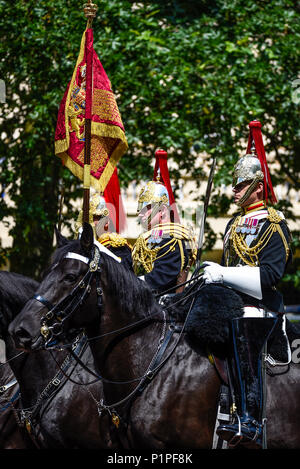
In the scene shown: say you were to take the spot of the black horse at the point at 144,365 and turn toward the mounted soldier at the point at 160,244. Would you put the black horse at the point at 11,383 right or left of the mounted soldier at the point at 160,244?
left

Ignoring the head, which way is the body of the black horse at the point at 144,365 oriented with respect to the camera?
to the viewer's left

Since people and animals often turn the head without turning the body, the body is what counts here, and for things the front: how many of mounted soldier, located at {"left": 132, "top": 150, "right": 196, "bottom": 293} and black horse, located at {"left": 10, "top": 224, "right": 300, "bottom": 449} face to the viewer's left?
2

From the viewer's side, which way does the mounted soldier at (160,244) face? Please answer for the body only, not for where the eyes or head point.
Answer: to the viewer's left
